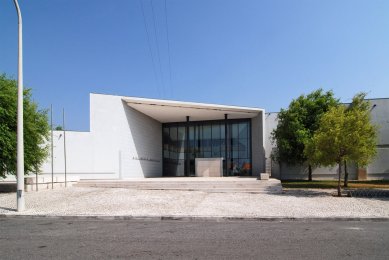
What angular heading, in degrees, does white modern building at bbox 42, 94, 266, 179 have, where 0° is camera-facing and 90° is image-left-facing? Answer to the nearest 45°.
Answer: approximately 0°

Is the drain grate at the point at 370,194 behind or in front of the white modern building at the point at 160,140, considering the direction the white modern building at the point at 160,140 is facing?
in front

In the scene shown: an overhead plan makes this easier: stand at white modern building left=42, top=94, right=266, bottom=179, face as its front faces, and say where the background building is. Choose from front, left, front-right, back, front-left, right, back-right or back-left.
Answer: left

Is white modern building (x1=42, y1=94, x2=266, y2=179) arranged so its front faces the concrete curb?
yes

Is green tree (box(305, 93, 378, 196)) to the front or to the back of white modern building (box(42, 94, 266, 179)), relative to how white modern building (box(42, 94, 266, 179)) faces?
to the front

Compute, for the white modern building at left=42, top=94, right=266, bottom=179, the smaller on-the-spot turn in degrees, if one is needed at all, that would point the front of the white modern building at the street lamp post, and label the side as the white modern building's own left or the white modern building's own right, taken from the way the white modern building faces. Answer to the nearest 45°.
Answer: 0° — it already faces it

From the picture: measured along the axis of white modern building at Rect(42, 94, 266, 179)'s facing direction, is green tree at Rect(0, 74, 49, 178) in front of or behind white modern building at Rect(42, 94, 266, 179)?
in front
